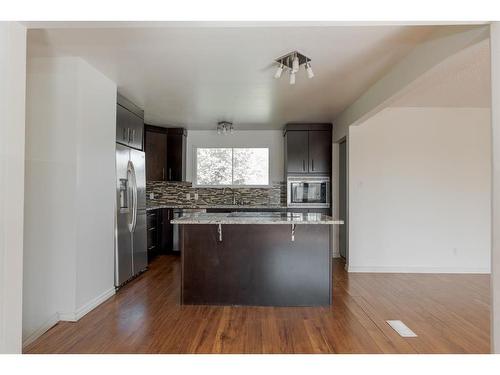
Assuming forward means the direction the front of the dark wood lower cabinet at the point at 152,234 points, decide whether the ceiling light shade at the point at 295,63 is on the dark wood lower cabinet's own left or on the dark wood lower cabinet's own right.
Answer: on the dark wood lower cabinet's own right

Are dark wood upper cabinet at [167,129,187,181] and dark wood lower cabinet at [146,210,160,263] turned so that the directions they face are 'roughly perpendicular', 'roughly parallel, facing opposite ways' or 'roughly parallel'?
roughly perpendicular

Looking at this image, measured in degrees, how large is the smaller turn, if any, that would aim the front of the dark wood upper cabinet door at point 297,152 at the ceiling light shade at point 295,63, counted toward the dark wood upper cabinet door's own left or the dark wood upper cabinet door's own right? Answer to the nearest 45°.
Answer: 0° — it already faces it

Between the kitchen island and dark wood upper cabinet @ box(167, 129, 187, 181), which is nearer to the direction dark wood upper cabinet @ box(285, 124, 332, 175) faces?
the kitchen island

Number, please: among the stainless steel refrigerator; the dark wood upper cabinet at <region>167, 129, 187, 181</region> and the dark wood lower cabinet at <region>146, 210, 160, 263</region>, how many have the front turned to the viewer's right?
2

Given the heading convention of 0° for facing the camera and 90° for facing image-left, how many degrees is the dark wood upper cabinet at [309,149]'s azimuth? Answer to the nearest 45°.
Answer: approximately 0°

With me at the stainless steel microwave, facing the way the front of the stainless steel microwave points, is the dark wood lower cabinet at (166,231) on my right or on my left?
on my right

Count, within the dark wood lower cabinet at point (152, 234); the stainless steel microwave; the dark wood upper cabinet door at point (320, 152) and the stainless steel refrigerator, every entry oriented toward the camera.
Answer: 2

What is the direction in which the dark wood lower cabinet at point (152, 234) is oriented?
to the viewer's right

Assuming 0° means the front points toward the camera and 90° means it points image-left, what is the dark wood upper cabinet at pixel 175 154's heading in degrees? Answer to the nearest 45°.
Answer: approximately 0°

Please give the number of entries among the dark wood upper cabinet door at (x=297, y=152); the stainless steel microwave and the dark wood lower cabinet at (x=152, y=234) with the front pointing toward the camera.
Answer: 2

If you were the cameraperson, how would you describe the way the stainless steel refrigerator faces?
facing to the right of the viewer
